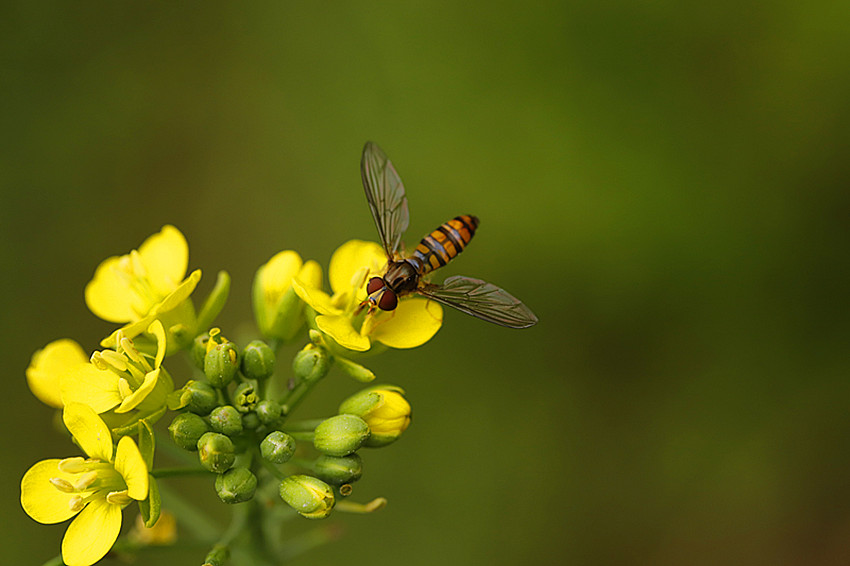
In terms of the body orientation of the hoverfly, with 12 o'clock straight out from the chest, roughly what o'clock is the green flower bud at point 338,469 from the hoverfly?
The green flower bud is roughly at 10 o'clock from the hoverfly.

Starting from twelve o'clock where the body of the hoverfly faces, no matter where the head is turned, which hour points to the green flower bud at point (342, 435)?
The green flower bud is roughly at 10 o'clock from the hoverfly.

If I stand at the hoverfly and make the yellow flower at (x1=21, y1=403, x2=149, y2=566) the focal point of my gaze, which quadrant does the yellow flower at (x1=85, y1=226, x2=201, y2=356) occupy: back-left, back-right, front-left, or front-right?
front-right

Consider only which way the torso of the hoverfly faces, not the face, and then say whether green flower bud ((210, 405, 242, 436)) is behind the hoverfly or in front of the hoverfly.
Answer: in front

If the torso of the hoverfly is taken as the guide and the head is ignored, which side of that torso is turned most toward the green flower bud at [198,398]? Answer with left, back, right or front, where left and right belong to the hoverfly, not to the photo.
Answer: front

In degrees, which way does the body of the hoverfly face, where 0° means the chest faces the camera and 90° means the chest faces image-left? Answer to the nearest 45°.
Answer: approximately 45°

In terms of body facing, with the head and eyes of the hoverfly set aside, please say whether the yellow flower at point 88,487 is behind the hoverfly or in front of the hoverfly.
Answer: in front
